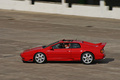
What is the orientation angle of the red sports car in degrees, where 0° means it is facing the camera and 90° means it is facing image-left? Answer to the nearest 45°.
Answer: approximately 90°
